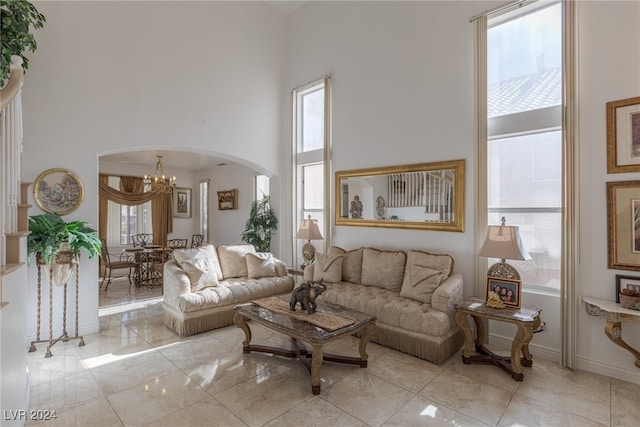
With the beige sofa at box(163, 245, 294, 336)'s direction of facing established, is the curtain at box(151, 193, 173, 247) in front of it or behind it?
behind

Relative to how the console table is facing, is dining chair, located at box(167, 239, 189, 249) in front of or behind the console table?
in front

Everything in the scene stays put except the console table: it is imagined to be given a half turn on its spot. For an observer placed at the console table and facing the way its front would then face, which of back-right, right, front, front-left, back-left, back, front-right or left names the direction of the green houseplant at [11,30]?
back

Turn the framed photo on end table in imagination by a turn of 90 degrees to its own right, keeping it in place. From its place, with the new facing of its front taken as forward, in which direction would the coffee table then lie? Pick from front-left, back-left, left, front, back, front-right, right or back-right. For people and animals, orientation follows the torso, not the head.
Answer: left

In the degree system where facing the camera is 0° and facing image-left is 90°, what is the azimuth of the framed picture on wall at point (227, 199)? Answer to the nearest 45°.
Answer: approximately 45°

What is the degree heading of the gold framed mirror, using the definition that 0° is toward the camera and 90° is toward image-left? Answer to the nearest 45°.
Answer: approximately 45°

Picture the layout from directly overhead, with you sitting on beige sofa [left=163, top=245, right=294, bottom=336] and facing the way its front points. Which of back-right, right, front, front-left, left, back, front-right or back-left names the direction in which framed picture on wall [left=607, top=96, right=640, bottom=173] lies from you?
front

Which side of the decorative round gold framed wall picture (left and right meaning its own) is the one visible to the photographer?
front

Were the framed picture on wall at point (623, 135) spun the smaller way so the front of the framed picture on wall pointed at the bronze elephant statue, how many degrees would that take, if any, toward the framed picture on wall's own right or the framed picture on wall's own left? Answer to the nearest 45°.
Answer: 0° — it already faces it

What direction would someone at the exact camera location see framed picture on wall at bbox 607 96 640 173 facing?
facing the viewer and to the left of the viewer

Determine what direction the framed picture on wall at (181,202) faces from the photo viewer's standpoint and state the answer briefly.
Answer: facing the viewer

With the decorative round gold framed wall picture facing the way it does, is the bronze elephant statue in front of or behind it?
in front

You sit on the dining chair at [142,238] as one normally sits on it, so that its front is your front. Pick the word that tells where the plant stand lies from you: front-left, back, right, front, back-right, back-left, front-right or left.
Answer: front

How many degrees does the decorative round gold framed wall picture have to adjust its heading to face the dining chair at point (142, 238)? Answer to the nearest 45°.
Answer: approximately 180°

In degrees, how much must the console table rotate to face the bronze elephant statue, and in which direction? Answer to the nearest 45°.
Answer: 0° — it already faces it

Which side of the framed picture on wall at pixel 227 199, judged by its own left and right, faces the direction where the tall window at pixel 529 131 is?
left

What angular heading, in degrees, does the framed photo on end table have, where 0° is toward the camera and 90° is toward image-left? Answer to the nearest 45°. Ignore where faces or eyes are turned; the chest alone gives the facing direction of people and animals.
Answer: approximately 45°

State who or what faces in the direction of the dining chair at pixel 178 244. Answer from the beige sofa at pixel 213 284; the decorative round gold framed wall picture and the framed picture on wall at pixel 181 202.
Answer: the framed picture on wall
